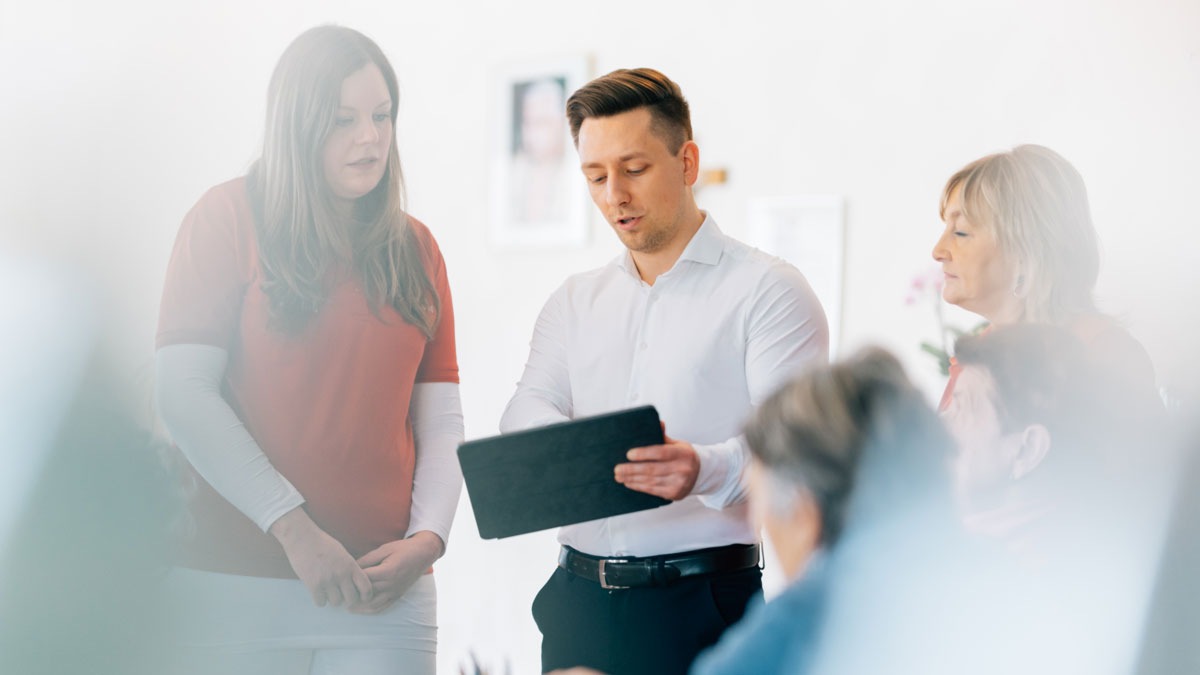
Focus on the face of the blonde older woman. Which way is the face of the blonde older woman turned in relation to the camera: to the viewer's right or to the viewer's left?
to the viewer's left

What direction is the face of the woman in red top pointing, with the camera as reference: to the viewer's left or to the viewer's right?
to the viewer's right

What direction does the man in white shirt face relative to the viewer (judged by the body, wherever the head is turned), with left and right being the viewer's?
facing the viewer and to the left of the viewer

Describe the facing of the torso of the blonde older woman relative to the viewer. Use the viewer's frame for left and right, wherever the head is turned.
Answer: facing to the left of the viewer

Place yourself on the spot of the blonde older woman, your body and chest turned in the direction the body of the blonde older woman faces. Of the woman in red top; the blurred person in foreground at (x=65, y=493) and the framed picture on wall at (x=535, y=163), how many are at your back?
0

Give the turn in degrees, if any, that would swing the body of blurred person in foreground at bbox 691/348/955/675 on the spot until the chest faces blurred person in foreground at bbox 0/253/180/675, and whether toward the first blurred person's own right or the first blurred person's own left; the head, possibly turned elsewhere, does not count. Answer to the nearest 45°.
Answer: approximately 45° to the first blurred person's own left

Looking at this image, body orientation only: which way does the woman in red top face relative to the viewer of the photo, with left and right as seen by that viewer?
facing the viewer and to the right of the viewer

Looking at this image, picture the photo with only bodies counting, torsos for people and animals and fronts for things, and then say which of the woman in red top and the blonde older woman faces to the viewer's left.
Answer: the blonde older woman

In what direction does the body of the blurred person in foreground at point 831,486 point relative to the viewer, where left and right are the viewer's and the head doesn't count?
facing away from the viewer and to the left of the viewer

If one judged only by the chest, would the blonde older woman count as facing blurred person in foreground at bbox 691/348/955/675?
no

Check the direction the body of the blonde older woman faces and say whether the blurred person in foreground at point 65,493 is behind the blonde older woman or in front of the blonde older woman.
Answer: in front

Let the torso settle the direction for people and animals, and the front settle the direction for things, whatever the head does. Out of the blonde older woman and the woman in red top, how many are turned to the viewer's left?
1

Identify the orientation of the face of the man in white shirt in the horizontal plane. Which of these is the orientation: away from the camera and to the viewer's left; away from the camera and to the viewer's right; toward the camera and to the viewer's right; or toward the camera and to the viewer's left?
toward the camera and to the viewer's left
